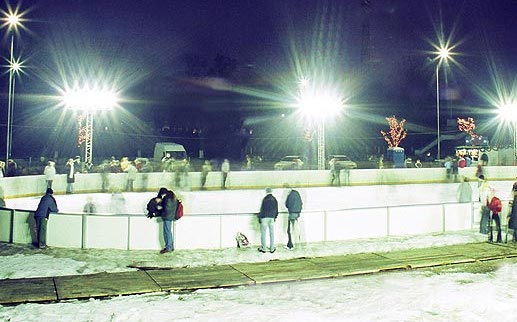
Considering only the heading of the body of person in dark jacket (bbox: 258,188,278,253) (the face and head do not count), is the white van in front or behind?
in front

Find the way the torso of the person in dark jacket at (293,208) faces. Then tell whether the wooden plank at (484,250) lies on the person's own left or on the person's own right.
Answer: on the person's own right

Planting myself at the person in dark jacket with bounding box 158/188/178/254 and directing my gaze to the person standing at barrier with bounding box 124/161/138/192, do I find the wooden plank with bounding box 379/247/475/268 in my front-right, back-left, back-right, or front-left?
back-right

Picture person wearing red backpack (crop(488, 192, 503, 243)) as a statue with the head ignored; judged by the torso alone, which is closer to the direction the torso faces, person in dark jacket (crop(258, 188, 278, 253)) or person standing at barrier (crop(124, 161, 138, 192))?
the person standing at barrier

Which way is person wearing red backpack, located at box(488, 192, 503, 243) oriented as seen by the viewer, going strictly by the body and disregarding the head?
away from the camera

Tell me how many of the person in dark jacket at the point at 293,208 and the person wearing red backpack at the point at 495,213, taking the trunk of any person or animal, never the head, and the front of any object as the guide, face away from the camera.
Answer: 2

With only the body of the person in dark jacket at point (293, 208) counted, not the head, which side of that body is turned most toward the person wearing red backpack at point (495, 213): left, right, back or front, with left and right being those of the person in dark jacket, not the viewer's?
right

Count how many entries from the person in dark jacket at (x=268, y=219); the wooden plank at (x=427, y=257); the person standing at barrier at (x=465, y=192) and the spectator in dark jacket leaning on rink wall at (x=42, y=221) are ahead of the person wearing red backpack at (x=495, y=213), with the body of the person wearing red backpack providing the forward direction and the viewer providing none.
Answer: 1

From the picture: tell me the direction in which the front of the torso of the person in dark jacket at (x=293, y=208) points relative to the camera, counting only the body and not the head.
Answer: away from the camera

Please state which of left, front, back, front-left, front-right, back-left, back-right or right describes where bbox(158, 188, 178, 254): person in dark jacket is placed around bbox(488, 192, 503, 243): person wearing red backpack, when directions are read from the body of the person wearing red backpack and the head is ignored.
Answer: back-left

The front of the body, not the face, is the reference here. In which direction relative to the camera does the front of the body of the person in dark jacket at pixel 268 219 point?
away from the camera

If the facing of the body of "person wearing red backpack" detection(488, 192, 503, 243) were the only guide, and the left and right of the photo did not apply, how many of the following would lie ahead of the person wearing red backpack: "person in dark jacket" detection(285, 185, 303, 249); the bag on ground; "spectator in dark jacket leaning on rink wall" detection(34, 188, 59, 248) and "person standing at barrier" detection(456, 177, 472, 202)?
1
